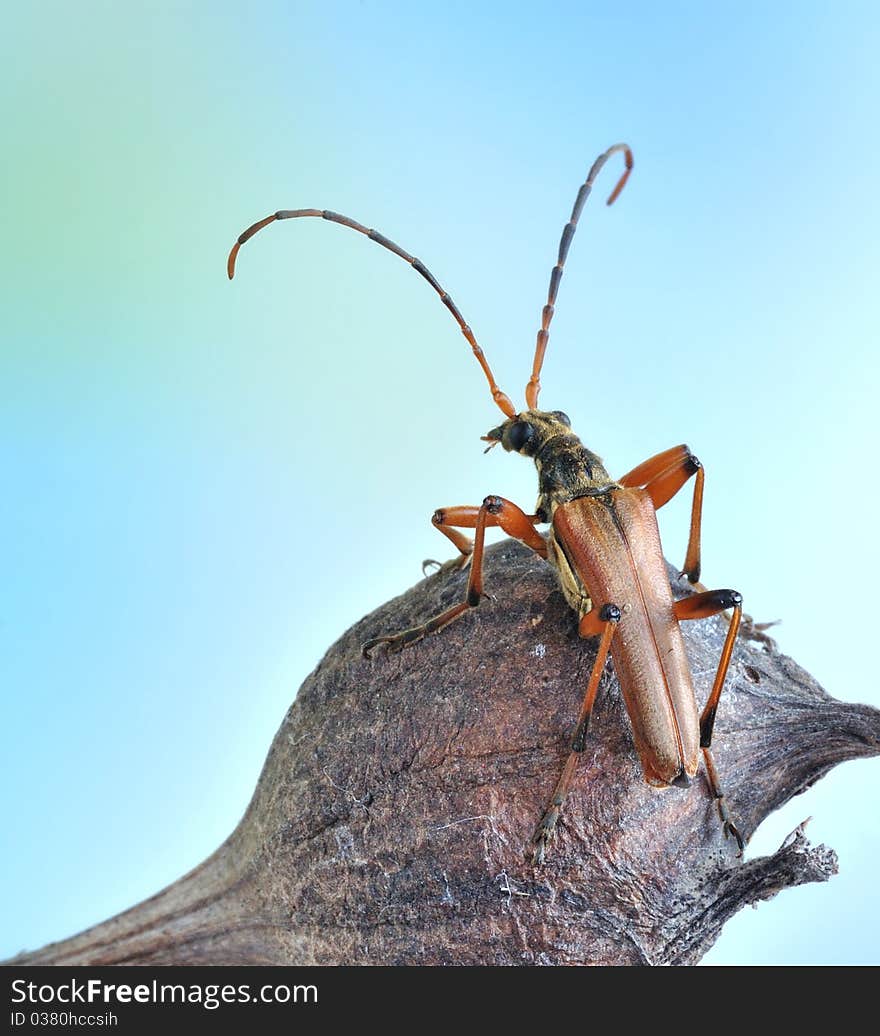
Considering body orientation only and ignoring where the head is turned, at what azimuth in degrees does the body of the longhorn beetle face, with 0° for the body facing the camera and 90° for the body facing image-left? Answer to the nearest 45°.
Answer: approximately 135°
